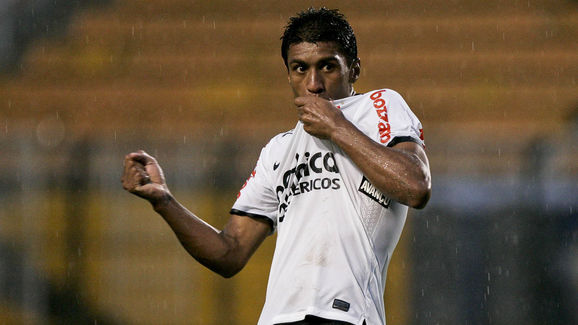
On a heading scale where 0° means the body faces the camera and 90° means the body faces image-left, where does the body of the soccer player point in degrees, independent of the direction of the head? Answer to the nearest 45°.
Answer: approximately 45°
